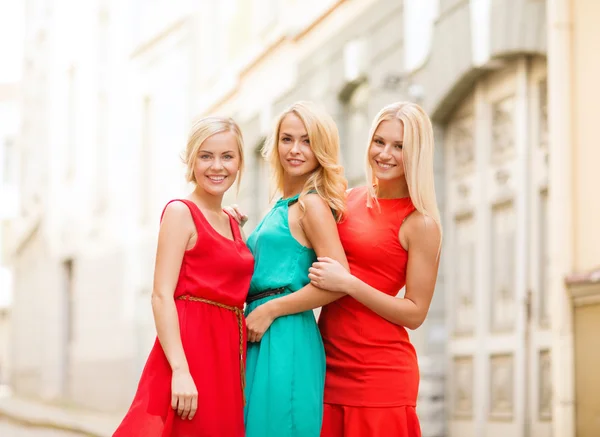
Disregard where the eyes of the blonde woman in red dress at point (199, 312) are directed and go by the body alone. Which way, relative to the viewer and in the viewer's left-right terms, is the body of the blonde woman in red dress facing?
facing the viewer and to the right of the viewer

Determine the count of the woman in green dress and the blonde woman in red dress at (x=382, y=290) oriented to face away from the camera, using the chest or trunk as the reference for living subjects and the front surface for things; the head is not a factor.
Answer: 0

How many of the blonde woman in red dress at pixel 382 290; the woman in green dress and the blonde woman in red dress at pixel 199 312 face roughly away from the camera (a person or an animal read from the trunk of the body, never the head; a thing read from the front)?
0

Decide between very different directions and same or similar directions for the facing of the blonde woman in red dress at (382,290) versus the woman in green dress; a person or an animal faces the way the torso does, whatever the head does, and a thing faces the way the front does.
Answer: same or similar directions

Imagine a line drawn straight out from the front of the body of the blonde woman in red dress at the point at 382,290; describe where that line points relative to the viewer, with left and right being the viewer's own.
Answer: facing the viewer and to the left of the viewer

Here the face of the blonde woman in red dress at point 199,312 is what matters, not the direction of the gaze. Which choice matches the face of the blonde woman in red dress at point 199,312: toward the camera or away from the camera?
toward the camera

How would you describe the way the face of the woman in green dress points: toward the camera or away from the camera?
toward the camera
